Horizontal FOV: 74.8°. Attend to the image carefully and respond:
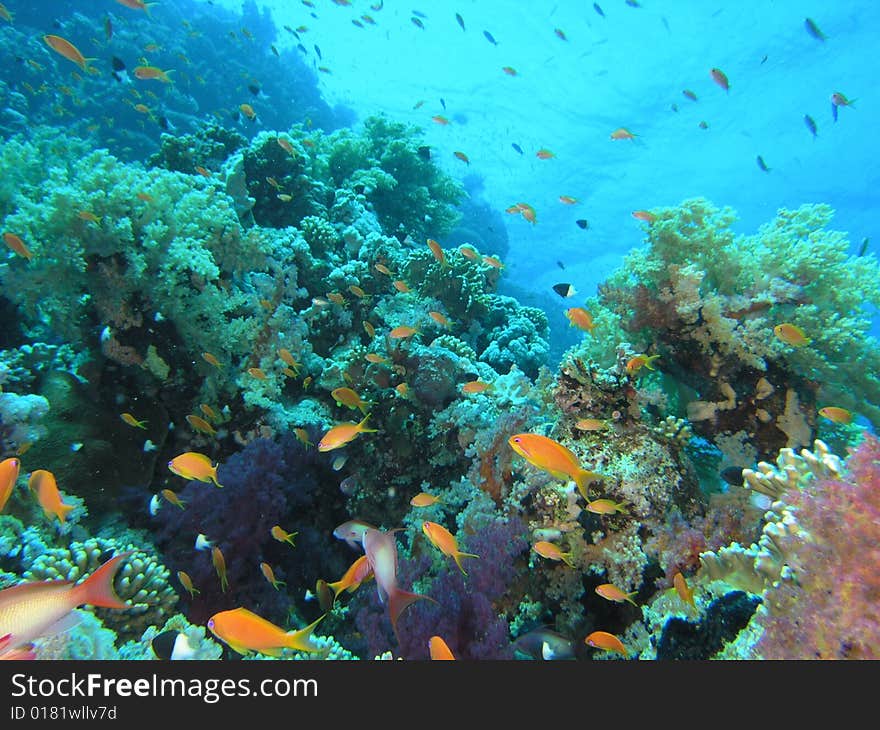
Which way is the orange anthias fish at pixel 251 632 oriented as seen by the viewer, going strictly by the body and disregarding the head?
to the viewer's left

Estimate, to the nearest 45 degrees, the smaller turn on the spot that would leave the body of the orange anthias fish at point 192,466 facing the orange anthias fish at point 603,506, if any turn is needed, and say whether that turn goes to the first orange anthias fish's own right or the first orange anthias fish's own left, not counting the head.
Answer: approximately 135° to the first orange anthias fish's own left

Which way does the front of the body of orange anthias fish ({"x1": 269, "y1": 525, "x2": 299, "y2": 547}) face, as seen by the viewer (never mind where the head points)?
to the viewer's left

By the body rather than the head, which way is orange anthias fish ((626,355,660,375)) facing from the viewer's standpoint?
to the viewer's left

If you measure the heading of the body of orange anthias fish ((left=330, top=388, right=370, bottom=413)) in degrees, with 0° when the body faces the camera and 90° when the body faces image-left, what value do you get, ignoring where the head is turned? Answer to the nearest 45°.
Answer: approximately 90°

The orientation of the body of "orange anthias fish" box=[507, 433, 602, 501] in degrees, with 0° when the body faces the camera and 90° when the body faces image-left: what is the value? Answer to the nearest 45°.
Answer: approximately 90°

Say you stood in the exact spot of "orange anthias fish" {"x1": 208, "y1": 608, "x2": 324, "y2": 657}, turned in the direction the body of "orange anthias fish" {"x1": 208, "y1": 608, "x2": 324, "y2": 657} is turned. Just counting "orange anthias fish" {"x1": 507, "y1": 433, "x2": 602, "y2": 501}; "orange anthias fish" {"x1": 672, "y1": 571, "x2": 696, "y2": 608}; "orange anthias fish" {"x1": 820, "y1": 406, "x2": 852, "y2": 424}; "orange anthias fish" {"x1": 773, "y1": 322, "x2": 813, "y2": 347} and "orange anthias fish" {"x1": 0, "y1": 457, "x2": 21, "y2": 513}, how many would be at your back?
4
